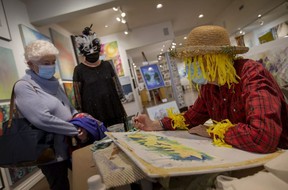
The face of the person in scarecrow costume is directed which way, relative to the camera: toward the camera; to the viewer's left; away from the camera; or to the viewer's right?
to the viewer's left

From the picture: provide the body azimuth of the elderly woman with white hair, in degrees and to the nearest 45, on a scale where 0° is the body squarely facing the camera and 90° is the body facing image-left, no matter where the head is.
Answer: approximately 315°

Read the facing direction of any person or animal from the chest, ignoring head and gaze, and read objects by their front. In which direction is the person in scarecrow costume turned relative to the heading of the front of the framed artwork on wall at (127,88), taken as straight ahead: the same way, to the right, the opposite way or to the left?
to the right

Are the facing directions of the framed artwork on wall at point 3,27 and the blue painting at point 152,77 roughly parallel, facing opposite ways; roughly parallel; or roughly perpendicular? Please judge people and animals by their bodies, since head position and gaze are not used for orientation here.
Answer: roughly perpendicular

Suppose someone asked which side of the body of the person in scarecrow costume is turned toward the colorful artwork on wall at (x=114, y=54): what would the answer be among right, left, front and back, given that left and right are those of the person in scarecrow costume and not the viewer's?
right

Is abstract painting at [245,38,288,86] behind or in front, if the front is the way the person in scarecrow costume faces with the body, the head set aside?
behind

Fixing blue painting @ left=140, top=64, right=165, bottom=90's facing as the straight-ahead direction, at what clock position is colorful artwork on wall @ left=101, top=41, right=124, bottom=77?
The colorful artwork on wall is roughly at 2 o'clock from the blue painting.

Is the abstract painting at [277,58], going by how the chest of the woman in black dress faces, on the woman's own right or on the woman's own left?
on the woman's own left

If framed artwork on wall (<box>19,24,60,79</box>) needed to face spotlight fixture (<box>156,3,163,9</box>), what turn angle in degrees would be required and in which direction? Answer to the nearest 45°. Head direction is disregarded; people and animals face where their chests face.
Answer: approximately 45° to its left

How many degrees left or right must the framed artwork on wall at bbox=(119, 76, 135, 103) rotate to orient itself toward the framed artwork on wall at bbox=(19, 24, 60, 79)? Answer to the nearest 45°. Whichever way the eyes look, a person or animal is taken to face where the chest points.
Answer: approximately 90° to its right

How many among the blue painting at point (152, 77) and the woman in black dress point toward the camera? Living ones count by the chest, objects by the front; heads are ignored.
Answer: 2

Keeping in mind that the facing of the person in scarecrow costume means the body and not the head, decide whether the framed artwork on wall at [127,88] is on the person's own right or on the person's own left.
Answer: on the person's own right

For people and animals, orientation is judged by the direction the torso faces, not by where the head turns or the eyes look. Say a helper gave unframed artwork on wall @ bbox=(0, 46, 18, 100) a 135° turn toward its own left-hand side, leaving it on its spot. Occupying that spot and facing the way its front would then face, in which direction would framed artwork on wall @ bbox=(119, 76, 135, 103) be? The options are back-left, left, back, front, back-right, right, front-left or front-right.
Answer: front-right

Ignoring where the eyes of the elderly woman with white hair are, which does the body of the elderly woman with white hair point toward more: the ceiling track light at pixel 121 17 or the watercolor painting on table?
the watercolor painting on table
